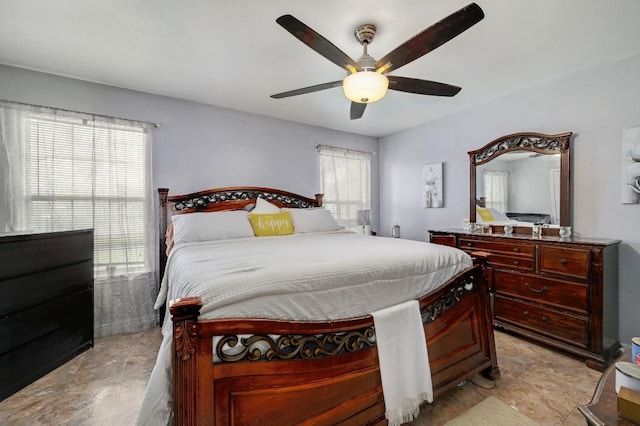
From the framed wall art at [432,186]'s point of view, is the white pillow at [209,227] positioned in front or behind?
in front

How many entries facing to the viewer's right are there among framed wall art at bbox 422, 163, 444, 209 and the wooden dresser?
0

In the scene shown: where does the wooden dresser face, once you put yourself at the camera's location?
facing the viewer and to the left of the viewer

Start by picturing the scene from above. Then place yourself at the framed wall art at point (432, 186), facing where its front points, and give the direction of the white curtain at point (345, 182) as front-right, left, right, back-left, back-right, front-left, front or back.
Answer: front-right

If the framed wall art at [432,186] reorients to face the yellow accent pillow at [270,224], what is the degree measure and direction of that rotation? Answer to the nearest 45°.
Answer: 0° — it already faces it

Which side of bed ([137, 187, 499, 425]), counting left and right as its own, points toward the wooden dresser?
left

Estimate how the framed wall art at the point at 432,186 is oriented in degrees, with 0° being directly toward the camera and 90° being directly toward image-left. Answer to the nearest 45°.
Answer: approximately 45°

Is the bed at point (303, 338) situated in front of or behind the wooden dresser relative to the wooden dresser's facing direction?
in front

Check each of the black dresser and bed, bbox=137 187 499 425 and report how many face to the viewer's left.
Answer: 0

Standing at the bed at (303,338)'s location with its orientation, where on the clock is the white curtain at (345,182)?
The white curtain is roughly at 8 o'clock from the bed.

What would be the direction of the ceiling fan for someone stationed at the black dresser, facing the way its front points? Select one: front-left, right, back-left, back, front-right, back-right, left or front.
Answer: front

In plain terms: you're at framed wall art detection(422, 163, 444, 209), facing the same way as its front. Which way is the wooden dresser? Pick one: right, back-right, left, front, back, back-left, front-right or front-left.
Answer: left

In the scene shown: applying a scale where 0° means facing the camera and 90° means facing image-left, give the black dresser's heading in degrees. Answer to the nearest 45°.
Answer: approximately 315°

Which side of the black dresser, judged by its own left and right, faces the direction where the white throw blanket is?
front
